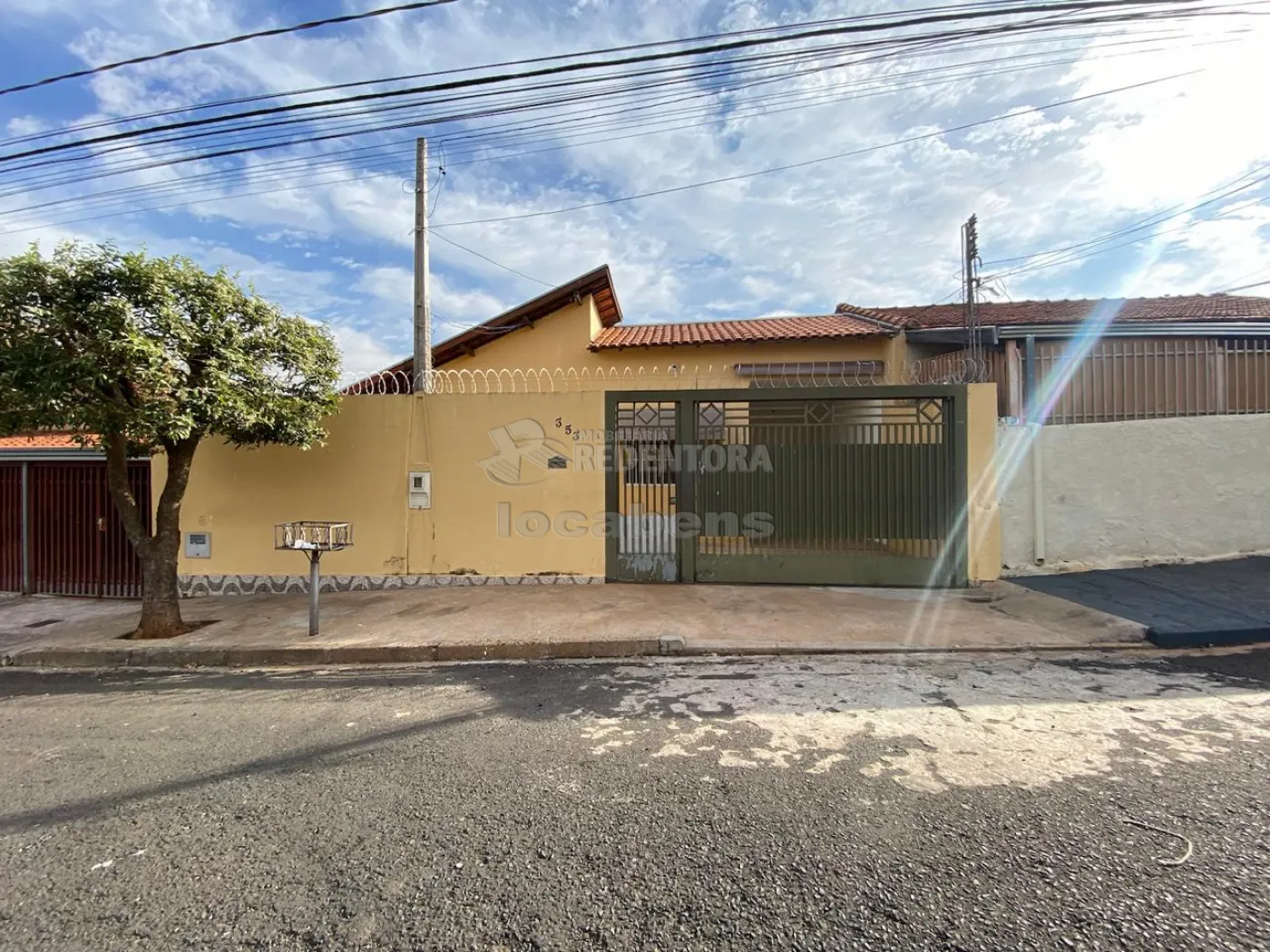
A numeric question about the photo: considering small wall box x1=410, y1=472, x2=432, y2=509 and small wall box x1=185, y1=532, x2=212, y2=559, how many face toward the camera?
2

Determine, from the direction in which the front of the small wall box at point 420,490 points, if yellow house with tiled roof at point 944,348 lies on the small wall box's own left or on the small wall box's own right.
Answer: on the small wall box's own left

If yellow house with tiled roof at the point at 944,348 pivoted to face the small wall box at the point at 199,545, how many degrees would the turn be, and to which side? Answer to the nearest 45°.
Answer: approximately 45° to its right

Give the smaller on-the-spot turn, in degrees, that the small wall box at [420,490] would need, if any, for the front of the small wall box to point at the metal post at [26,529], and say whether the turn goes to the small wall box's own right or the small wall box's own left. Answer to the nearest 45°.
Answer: approximately 135° to the small wall box's own right

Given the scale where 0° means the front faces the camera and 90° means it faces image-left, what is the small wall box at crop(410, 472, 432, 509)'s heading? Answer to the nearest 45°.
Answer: approximately 0°

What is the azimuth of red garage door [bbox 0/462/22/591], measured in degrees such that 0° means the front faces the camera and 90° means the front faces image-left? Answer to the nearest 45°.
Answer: approximately 0°

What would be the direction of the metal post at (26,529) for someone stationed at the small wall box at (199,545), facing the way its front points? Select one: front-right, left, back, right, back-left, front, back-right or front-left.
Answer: back-right

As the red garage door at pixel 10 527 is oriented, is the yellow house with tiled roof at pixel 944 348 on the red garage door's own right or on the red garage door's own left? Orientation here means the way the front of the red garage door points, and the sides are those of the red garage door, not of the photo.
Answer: on the red garage door's own left

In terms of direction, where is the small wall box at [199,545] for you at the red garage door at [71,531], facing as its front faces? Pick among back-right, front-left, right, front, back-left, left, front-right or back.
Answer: front-left
